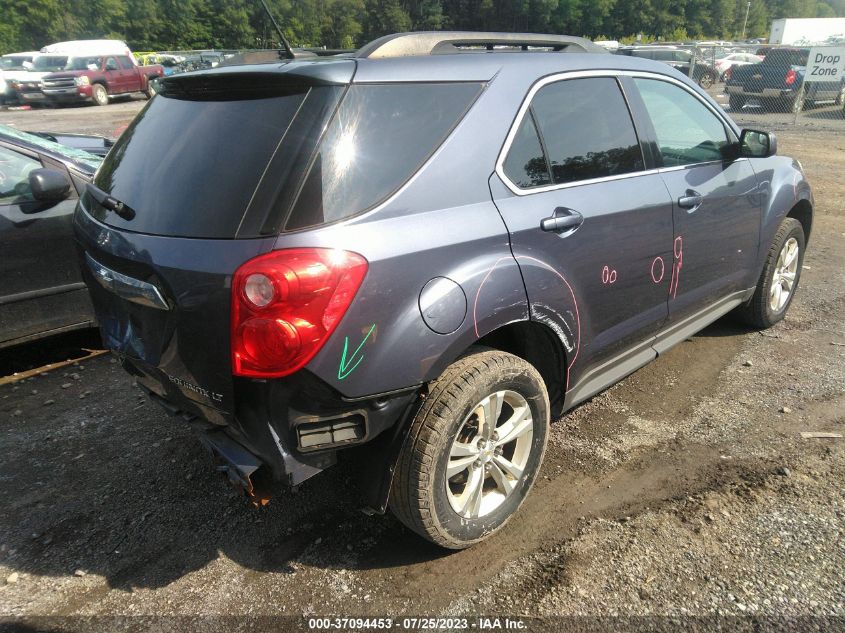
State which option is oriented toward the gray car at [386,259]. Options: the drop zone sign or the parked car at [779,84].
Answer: the drop zone sign

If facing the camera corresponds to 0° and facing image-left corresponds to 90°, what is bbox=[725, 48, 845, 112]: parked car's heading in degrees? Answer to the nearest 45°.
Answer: approximately 225°

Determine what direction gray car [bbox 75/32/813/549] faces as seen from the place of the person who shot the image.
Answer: facing away from the viewer and to the right of the viewer

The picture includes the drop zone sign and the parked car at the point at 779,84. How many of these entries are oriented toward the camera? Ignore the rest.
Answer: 1

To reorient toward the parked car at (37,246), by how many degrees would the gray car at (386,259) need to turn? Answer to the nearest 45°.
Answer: approximately 90° to its left

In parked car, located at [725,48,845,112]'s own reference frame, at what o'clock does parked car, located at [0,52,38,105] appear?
parked car, located at [0,52,38,105] is roughly at 7 o'clock from parked car, located at [725,48,845,112].

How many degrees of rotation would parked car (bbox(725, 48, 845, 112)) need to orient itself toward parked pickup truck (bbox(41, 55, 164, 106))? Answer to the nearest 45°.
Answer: approximately 135° to its left

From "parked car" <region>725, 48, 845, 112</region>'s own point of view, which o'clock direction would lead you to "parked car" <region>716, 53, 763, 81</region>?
"parked car" <region>716, 53, 763, 81</region> is roughly at 10 o'clock from "parked car" <region>725, 48, 845, 112</region>.
